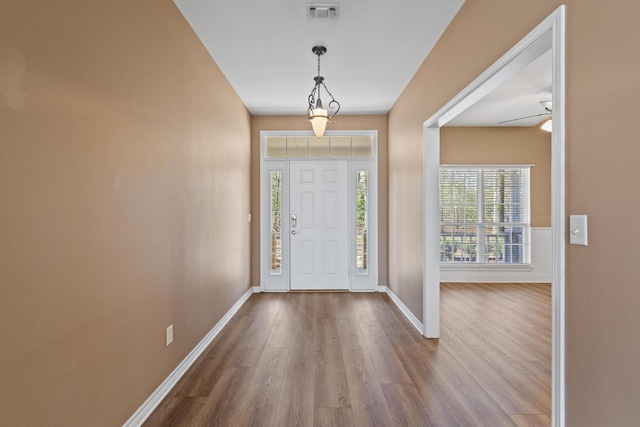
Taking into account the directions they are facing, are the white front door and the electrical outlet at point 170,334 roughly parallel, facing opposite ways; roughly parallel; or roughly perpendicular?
roughly perpendicular

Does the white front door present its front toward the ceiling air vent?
yes

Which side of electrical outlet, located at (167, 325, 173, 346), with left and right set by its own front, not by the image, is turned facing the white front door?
left

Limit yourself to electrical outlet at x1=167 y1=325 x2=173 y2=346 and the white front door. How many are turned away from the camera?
0

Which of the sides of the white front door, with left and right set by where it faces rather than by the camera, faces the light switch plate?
front

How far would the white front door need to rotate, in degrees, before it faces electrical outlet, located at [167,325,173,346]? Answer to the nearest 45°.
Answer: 0° — it already faces it

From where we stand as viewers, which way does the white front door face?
facing the viewer

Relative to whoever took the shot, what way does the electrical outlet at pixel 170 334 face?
facing the viewer and to the right of the viewer
